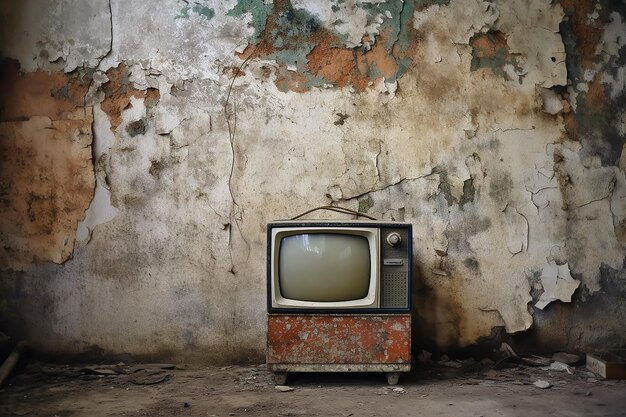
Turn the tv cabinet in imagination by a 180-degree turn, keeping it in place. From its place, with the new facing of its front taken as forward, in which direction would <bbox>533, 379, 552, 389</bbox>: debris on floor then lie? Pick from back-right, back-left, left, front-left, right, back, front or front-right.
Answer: right

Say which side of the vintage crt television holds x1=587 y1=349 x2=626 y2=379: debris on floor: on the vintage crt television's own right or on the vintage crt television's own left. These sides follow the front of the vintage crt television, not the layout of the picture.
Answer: on the vintage crt television's own left

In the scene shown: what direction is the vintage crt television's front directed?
toward the camera

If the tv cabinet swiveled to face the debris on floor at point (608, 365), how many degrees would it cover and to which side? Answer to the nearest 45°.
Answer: approximately 90° to its left

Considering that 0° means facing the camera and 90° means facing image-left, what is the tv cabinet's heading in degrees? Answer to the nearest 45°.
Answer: approximately 0°
